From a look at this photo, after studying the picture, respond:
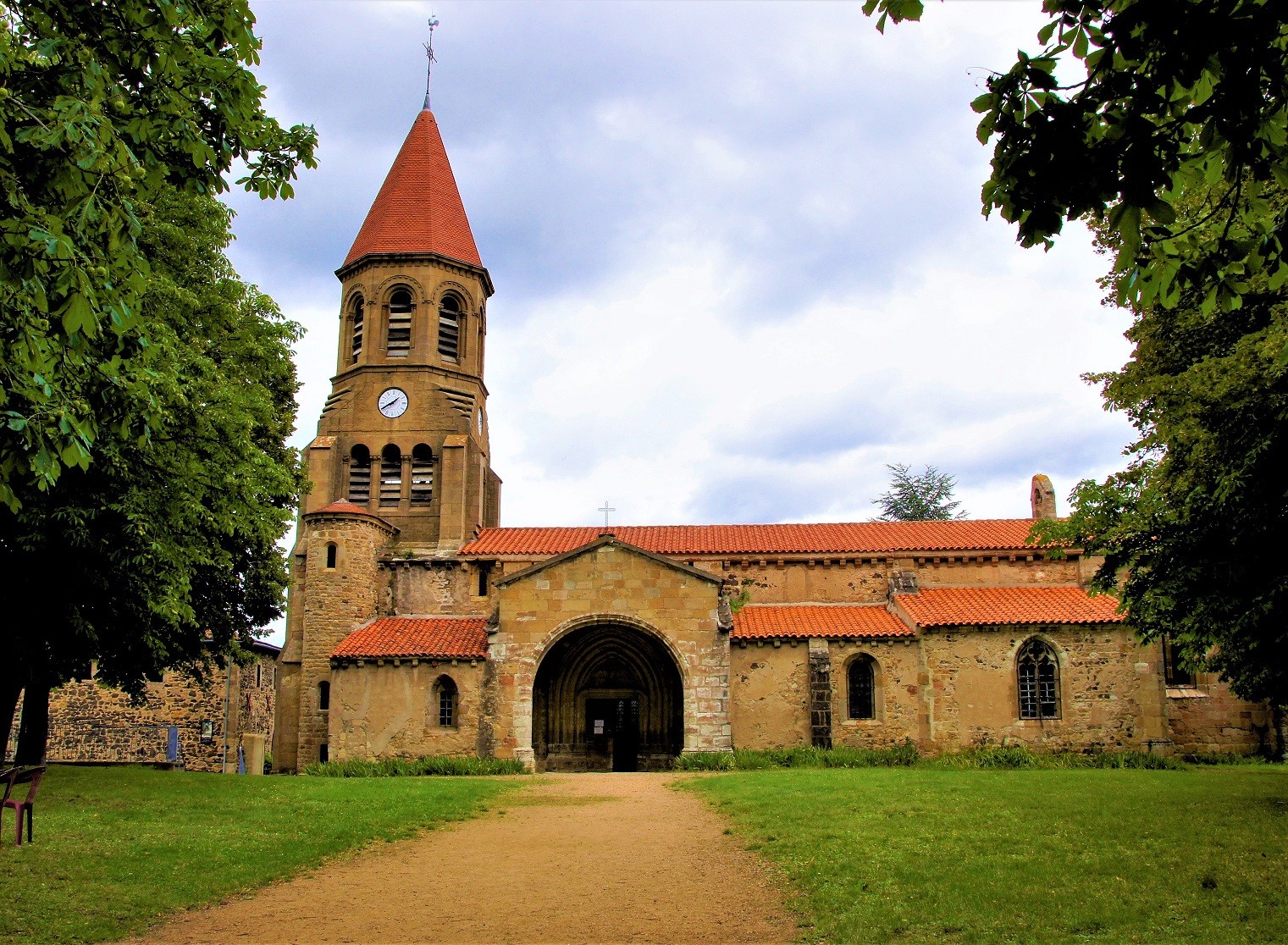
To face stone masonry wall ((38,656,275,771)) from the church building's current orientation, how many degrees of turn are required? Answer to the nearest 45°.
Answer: approximately 90° to its right

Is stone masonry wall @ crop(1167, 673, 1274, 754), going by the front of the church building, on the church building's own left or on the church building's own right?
on the church building's own left

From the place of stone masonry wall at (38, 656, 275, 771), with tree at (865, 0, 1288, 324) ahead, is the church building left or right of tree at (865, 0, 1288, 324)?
left

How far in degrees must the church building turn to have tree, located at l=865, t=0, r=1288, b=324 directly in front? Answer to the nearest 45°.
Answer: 0° — it already faces it

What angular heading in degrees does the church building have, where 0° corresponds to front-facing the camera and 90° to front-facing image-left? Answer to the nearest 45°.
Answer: approximately 0°
